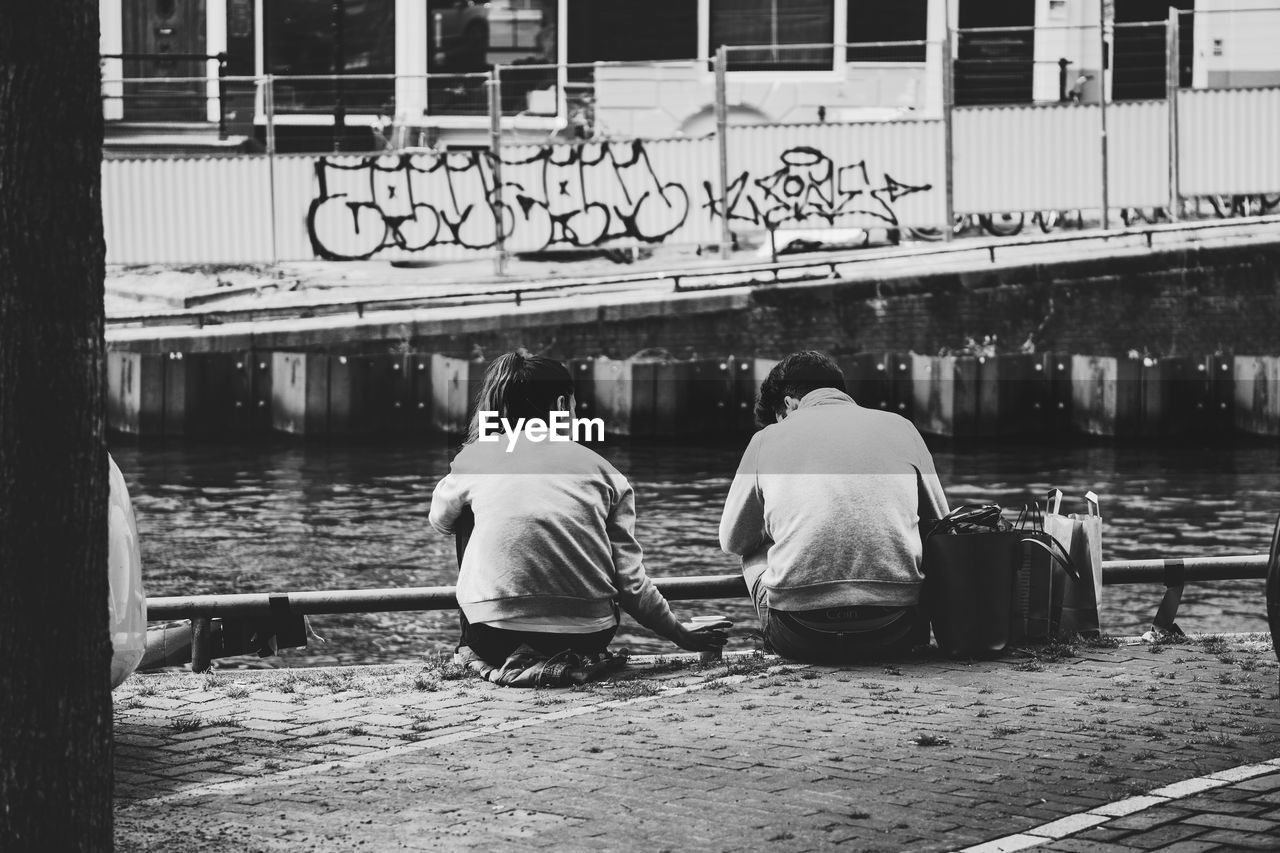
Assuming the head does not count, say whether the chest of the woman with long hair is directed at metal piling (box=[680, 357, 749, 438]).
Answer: yes

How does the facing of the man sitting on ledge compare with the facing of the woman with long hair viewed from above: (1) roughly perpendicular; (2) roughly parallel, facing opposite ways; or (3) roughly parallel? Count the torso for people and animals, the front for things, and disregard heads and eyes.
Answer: roughly parallel

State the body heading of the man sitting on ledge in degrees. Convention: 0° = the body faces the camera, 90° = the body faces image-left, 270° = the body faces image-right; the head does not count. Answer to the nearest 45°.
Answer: approximately 180°

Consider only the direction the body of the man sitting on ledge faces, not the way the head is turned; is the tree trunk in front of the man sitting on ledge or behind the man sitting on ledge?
behind

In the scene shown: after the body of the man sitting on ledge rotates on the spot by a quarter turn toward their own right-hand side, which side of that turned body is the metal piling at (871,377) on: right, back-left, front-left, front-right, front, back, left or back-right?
left

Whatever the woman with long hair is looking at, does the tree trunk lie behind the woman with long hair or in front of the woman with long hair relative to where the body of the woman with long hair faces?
behind

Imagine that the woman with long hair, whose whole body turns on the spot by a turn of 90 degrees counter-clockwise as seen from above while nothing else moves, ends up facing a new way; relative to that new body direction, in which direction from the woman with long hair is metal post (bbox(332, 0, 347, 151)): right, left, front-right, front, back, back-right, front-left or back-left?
right

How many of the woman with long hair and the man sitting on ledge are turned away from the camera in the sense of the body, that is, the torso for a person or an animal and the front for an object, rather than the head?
2

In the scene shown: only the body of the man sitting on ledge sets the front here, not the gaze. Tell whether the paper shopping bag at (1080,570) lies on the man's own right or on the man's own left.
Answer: on the man's own right

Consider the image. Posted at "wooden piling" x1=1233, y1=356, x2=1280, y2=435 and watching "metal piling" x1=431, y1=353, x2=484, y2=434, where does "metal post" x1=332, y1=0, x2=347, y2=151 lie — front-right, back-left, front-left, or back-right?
front-right

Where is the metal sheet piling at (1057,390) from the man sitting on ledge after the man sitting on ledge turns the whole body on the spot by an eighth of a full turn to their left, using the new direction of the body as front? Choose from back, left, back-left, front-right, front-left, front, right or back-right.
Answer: front-right

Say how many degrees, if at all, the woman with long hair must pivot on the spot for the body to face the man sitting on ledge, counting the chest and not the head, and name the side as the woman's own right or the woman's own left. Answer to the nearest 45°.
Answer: approximately 90° to the woman's own right

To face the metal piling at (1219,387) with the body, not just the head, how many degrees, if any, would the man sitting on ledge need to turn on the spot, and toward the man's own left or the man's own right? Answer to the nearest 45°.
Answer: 0° — they already face it

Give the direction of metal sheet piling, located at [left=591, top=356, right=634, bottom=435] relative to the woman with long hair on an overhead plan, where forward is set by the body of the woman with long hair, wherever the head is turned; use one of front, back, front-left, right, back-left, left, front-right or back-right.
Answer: front

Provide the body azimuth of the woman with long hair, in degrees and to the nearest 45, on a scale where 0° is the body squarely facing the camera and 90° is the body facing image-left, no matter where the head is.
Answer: approximately 180°
